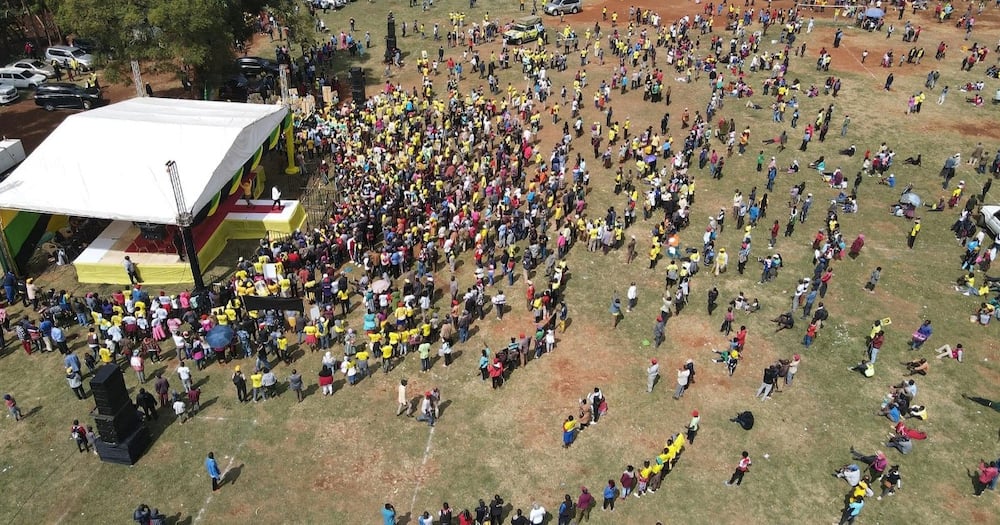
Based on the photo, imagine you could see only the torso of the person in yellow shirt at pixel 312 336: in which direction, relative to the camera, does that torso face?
away from the camera

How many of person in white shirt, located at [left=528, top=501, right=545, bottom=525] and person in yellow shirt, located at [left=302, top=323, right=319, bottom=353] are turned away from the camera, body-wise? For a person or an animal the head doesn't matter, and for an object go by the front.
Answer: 2

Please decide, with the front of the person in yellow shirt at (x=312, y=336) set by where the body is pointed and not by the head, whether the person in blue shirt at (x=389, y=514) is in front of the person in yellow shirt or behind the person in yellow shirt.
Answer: behind

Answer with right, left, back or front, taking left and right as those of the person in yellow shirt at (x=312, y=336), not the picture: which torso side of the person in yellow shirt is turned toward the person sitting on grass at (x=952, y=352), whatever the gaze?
right

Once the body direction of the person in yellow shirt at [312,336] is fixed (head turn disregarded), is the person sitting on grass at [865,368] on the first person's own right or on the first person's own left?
on the first person's own right

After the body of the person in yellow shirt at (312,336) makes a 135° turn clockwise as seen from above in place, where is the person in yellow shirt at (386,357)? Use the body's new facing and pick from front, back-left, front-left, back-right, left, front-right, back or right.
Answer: front

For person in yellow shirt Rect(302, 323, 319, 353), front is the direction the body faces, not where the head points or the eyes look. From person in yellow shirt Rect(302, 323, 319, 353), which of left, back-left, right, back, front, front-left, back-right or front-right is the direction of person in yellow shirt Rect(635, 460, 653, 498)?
back-right

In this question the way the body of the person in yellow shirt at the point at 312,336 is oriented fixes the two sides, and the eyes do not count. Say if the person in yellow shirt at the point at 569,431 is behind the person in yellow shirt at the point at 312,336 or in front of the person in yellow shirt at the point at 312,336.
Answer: behind

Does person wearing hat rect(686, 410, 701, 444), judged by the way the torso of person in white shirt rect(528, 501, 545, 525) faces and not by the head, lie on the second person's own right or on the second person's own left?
on the second person's own right

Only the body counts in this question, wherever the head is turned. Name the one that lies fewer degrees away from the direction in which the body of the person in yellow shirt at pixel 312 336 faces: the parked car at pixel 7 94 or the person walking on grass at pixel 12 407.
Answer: the parked car

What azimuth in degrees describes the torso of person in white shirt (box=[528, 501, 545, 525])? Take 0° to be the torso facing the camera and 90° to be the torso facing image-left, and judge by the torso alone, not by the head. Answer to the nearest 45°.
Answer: approximately 180°

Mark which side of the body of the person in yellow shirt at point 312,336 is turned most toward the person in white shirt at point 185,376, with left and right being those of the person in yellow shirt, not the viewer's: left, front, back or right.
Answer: left
